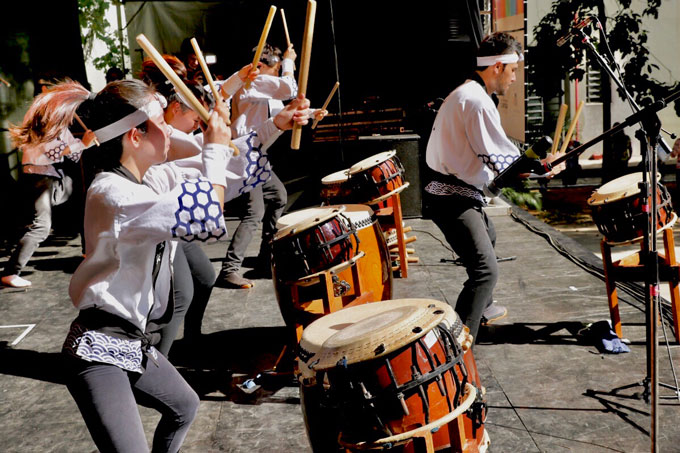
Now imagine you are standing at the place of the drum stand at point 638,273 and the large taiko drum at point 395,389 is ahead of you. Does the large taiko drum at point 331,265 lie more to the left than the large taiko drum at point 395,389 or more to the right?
right

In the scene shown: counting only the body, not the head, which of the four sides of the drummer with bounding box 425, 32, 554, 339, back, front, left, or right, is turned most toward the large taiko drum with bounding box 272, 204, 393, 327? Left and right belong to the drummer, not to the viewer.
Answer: back

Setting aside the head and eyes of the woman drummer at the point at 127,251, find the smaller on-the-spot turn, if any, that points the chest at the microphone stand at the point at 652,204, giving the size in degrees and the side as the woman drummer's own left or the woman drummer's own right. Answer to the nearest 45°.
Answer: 0° — they already face it

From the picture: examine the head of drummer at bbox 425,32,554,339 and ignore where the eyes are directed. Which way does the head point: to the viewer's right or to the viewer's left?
to the viewer's right

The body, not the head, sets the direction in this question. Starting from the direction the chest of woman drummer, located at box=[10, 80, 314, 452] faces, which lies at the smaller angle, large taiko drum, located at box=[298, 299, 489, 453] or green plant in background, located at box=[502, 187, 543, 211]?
the large taiko drum

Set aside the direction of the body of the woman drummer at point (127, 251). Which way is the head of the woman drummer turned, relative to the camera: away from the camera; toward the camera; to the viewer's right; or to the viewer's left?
to the viewer's right

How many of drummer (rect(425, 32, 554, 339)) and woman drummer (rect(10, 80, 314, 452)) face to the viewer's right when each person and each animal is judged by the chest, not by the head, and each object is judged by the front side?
2

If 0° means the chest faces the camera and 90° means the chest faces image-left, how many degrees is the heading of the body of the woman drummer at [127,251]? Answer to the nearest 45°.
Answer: approximately 270°

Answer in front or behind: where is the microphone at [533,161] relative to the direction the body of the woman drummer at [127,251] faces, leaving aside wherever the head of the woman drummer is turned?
in front
